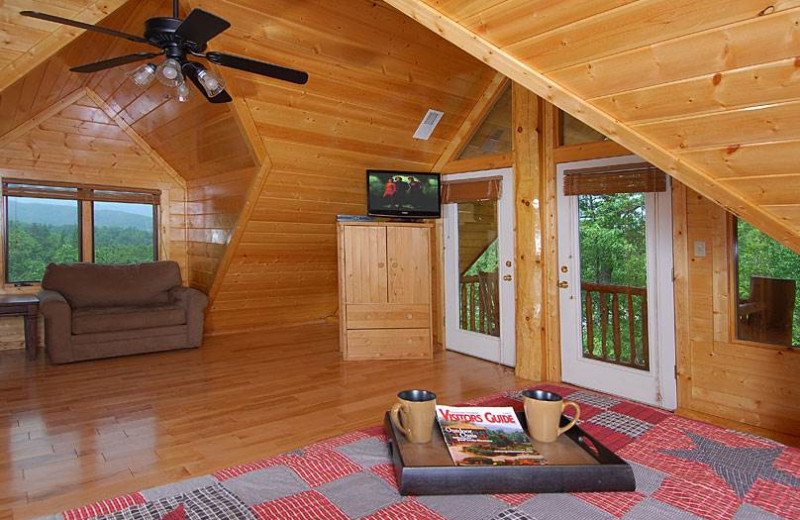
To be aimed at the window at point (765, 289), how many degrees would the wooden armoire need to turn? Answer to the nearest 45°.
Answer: approximately 45° to its left

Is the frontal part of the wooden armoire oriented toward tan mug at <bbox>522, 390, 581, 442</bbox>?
yes

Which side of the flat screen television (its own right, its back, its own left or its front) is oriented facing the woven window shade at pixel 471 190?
left

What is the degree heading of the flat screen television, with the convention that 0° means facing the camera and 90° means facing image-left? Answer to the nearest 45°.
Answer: approximately 0°

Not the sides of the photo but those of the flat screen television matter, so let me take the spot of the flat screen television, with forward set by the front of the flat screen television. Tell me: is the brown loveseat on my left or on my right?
on my right

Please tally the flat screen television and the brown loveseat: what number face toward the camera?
2

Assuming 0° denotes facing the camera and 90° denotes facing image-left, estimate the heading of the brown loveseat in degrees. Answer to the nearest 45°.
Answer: approximately 0°
